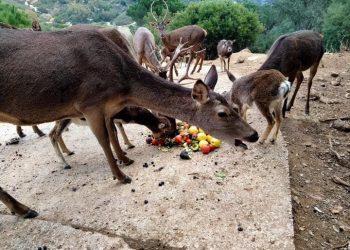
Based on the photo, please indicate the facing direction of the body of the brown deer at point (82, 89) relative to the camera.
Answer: to the viewer's right

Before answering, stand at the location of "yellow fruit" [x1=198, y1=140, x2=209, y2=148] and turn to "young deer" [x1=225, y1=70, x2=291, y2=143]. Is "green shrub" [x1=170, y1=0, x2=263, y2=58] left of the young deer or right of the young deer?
left

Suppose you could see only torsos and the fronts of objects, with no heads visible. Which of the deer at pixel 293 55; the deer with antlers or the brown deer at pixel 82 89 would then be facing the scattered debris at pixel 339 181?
the brown deer

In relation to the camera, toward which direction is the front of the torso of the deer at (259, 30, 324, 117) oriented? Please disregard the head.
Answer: to the viewer's left

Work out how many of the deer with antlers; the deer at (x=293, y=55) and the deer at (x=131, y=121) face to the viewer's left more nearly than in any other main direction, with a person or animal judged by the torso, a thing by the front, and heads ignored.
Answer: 2

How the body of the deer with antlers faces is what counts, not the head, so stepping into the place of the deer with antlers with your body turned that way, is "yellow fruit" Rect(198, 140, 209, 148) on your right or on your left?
on your left

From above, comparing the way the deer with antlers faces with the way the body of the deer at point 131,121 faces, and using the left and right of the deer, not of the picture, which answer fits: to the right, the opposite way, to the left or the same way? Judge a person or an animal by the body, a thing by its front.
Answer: the opposite way

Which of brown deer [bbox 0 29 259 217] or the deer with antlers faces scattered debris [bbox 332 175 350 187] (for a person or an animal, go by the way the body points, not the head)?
the brown deer

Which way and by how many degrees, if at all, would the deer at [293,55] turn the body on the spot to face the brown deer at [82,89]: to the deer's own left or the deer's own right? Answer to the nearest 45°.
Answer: approximately 45° to the deer's own left

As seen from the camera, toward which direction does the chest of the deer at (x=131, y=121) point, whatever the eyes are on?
to the viewer's right

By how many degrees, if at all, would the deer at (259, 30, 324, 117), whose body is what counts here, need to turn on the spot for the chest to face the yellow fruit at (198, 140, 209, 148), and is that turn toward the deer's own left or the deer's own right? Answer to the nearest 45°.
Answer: approximately 45° to the deer's own left

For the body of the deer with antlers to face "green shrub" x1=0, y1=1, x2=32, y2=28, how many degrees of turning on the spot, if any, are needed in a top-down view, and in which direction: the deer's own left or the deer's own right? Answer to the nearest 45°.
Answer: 0° — it already faces it

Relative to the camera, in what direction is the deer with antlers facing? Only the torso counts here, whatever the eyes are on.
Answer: to the viewer's left
